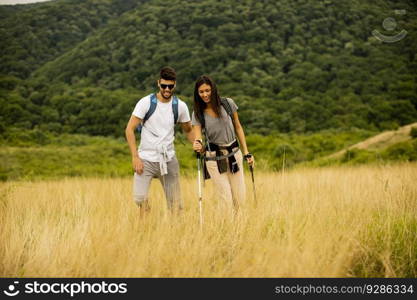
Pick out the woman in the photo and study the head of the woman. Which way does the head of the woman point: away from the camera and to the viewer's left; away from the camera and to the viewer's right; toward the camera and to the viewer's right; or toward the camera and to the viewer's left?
toward the camera and to the viewer's left

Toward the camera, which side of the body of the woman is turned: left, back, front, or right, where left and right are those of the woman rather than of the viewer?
front
